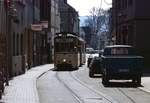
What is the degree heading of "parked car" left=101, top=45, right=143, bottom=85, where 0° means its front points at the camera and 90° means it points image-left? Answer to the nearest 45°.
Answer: approximately 180°

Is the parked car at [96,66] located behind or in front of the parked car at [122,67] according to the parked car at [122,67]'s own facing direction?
in front
